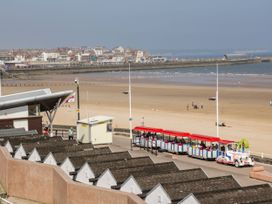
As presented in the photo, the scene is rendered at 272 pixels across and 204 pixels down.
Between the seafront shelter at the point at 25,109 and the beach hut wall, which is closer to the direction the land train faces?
the beach hut wall

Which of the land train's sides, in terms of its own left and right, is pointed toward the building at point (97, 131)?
back

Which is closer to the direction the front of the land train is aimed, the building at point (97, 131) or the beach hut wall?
the beach hut wall

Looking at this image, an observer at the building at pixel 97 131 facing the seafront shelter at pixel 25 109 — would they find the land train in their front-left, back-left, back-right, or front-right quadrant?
back-left

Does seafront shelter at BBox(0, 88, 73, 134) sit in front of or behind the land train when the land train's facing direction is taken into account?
behind

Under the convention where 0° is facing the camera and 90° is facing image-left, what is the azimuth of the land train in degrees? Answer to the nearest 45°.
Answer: approximately 315°
